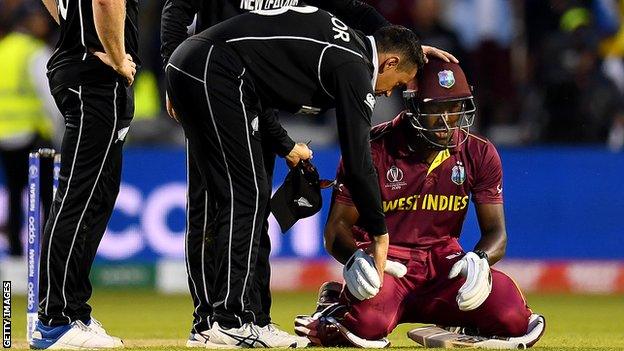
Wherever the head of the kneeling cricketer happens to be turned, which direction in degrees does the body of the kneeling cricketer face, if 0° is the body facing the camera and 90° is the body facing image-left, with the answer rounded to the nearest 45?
approximately 0°

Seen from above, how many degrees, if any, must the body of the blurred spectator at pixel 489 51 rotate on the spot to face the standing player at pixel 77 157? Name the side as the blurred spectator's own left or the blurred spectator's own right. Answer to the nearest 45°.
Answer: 0° — they already face them

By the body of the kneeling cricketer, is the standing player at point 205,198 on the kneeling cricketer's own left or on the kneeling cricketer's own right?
on the kneeling cricketer's own right

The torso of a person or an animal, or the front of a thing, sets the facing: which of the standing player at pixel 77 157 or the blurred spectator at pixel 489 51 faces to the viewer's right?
the standing player

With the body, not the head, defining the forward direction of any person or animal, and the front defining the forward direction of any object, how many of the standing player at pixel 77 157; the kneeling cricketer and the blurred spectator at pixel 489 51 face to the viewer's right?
1

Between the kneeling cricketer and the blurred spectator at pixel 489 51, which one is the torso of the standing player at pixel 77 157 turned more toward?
the kneeling cricketer

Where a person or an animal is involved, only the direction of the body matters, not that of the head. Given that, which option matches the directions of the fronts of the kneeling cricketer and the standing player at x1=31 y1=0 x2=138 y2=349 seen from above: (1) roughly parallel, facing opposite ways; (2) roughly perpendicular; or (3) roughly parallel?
roughly perpendicular

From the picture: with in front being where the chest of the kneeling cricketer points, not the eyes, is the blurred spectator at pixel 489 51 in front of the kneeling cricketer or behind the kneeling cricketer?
behind

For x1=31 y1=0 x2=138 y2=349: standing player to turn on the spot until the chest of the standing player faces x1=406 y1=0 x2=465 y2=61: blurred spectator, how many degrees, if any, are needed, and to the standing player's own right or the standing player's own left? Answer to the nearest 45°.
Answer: approximately 45° to the standing player's own left

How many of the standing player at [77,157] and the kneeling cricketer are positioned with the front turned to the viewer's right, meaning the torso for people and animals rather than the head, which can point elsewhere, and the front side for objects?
1

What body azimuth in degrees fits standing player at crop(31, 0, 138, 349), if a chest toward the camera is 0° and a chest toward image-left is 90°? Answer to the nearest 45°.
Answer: approximately 270°

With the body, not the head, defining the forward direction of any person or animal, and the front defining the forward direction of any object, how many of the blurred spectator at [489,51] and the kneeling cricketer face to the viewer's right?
0
